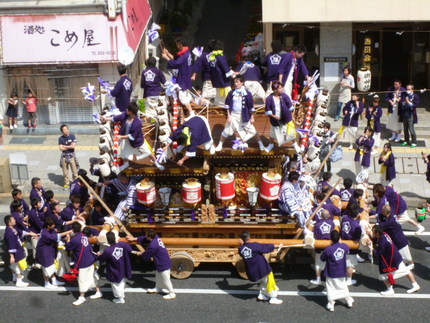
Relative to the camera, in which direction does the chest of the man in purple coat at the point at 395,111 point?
toward the camera

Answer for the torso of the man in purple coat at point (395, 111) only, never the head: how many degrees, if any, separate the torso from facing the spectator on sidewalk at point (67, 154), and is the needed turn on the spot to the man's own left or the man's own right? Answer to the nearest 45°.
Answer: approximately 45° to the man's own right

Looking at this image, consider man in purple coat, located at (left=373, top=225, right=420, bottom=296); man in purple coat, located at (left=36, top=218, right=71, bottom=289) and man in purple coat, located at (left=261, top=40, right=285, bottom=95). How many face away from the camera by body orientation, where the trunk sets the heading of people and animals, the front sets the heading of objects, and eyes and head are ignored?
1

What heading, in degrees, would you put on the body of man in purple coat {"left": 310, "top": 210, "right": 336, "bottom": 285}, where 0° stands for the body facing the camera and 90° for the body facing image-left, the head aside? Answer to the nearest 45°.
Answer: approximately 135°

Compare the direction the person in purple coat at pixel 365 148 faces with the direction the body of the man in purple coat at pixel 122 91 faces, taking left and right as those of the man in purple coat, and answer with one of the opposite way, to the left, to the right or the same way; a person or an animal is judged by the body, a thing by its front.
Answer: to the left

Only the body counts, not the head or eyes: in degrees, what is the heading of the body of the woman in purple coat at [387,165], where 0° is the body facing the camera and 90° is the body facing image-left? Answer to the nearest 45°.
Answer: approximately 45°

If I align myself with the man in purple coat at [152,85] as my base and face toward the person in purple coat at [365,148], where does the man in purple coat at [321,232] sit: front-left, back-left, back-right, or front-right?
front-right

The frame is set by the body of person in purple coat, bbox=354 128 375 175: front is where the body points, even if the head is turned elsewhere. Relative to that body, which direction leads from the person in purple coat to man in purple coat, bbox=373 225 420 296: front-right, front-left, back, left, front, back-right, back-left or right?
front-left

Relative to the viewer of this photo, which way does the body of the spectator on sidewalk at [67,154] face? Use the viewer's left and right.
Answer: facing the viewer

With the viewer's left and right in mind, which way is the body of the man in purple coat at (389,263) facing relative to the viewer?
facing to the left of the viewer

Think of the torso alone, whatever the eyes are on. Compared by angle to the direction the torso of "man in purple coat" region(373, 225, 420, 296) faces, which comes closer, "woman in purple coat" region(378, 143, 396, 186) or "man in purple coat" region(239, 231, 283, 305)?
the man in purple coat

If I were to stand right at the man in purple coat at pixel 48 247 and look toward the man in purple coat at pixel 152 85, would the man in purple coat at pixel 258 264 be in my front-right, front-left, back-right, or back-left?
front-right
